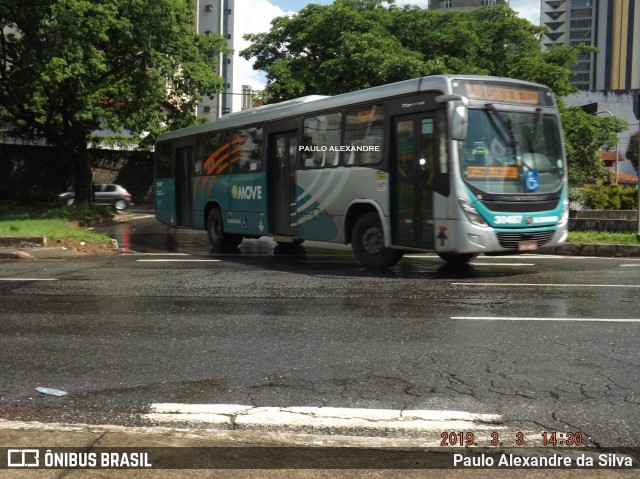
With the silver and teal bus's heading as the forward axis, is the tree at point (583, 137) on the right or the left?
on its left

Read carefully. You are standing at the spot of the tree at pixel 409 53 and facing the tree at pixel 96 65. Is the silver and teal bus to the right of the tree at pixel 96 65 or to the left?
left

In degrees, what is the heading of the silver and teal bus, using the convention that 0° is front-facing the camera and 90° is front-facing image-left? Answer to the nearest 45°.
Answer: approximately 315°

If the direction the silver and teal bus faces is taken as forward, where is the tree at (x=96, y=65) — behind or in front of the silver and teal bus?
behind

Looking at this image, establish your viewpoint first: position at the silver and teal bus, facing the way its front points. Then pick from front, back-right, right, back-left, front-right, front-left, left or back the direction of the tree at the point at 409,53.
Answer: back-left

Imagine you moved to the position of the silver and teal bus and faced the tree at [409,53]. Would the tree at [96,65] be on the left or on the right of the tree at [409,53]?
left
